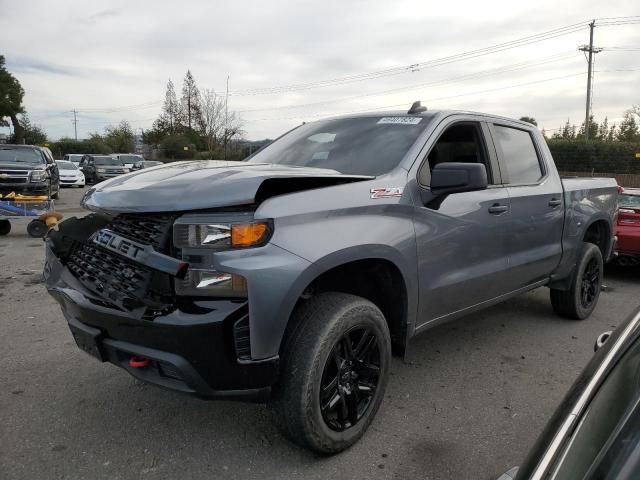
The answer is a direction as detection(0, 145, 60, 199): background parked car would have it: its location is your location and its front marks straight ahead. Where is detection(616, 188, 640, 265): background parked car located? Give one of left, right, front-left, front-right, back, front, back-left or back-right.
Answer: front-left

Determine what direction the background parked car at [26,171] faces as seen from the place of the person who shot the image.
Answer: facing the viewer

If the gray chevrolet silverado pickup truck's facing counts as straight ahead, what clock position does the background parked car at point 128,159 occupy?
The background parked car is roughly at 4 o'clock from the gray chevrolet silverado pickup truck.

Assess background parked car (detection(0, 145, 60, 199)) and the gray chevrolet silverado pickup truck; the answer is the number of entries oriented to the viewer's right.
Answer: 0

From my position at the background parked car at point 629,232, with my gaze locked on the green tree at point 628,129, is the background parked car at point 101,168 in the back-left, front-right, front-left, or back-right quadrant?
front-left

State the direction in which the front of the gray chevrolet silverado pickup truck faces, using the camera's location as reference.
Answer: facing the viewer and to the left of the viewer

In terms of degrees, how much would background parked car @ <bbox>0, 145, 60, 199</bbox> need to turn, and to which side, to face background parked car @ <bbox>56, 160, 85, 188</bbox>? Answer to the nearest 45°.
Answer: approximately 180°

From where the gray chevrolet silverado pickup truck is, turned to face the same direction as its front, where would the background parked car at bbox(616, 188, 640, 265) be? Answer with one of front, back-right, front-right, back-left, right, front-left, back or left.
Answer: back

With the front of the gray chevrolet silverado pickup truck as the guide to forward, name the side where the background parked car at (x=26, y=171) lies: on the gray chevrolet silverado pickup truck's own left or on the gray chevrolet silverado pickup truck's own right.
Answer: on the gray chevrolet silverado pickup truck's own right

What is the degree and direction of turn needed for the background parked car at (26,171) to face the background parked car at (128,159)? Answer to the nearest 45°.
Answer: approximately 180°

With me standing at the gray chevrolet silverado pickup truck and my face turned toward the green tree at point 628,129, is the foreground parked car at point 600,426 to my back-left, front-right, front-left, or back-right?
back-right

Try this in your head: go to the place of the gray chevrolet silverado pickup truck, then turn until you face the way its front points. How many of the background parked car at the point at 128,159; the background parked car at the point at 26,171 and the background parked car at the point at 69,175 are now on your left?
0

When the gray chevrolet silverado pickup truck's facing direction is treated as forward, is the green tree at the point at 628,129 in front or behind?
behind

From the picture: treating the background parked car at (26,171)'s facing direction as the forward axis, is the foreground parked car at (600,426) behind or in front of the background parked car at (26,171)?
in front

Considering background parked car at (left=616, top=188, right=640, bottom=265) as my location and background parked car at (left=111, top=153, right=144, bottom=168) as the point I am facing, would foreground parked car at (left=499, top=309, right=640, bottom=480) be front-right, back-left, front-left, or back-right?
back-left

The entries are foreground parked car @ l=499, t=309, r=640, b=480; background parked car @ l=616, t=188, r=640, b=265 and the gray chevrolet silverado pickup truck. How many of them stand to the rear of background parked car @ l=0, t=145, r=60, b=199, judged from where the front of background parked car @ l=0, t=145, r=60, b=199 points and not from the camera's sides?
0
